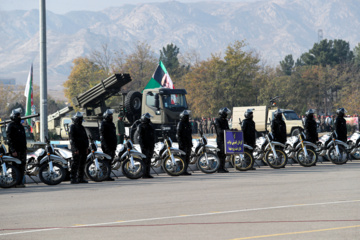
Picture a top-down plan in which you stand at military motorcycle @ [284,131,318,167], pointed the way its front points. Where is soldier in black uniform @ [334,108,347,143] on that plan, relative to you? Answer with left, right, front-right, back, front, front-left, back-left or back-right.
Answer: left

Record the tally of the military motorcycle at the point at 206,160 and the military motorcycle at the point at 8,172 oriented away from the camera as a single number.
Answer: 0

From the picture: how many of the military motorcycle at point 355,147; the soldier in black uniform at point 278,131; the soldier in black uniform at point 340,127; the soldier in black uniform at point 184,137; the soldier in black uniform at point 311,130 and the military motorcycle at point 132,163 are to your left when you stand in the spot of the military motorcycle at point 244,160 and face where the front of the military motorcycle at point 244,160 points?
4

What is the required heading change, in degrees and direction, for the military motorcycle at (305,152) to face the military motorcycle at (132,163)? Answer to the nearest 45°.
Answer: approximately 90° to its right

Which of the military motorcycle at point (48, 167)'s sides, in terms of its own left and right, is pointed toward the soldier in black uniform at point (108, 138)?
left

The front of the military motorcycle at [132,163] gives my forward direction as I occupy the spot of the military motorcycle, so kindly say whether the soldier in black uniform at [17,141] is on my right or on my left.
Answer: on my right

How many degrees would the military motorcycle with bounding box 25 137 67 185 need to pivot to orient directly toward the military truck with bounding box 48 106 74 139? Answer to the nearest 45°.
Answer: approximately 135° to its left
